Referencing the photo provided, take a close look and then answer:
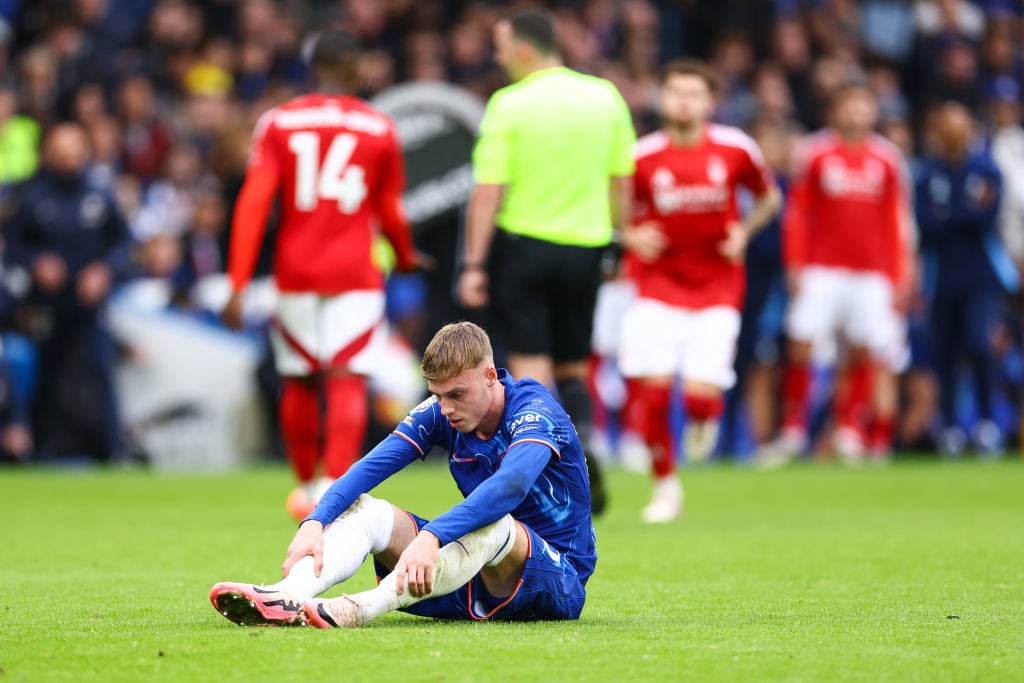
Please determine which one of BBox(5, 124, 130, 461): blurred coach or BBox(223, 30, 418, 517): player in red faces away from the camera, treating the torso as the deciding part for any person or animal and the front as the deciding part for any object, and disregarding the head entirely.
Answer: the player in red

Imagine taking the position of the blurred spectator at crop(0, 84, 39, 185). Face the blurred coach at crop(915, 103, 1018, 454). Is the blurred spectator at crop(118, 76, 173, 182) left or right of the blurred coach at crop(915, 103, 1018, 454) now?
left

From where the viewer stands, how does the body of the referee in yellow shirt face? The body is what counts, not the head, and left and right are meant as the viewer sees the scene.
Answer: facing away from the viewer and to the left of the viewer

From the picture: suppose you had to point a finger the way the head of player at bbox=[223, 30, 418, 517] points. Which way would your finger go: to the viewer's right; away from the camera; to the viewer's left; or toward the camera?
away from the camera

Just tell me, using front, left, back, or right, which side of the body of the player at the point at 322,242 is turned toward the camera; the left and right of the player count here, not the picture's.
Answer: back

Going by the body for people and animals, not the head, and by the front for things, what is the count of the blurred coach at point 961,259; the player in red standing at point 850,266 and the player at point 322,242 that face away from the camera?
1

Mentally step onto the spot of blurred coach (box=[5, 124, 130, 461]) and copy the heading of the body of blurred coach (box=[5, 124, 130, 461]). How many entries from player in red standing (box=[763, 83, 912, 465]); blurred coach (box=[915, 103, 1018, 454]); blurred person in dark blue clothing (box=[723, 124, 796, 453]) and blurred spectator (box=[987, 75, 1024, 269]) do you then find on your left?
4

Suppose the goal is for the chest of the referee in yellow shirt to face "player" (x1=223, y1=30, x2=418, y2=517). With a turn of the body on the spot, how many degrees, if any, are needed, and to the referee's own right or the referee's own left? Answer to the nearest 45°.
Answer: approximately 45° to the referee's own left

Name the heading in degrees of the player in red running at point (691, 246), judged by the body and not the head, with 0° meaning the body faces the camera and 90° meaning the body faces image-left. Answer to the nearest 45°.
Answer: approximately 0°
